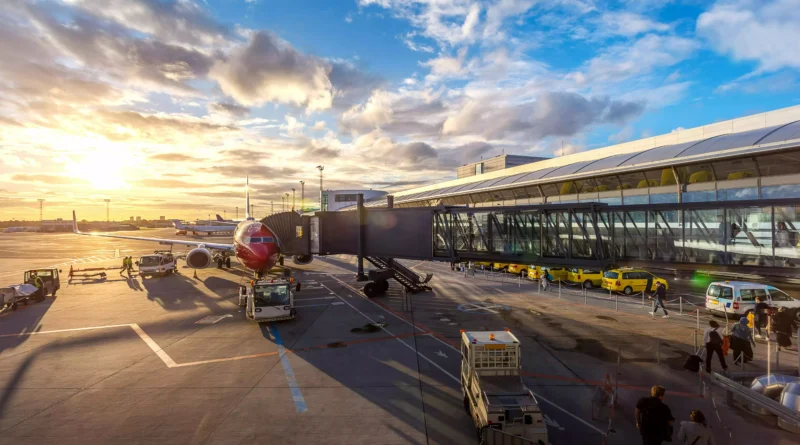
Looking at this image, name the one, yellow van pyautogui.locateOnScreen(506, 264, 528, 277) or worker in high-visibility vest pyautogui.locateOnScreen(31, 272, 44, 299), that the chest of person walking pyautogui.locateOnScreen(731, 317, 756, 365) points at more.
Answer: the yellow van

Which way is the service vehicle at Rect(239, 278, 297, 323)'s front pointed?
toward the camera

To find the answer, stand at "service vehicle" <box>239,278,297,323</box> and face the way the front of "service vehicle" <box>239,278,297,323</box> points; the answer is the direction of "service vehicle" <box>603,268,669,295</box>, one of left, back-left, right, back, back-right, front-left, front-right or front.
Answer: left

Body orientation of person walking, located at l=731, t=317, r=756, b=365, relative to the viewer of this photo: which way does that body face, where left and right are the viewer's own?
facing away from the viewer

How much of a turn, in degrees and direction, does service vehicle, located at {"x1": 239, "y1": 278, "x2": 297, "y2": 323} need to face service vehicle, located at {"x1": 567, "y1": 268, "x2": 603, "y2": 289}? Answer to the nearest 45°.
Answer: approximately 90° to its left

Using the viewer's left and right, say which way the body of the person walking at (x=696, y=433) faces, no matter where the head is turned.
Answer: facing away from the viewer

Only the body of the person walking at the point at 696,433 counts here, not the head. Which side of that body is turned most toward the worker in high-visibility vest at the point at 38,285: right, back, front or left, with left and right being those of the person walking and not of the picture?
left

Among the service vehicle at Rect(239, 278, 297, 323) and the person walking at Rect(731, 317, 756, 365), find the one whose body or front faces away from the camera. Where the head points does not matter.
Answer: the person walking

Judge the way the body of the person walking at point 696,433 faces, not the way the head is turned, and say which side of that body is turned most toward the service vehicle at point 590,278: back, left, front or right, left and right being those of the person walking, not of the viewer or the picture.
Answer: front

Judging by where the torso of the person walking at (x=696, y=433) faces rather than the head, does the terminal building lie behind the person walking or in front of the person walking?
in front

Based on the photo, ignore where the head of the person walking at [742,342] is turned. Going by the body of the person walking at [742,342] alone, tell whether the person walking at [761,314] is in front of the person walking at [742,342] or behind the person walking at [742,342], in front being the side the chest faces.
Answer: in front

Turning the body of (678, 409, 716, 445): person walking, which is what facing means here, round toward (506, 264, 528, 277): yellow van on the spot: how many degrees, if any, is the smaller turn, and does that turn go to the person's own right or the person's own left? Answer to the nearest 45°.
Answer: approximately 45° to the person's own left

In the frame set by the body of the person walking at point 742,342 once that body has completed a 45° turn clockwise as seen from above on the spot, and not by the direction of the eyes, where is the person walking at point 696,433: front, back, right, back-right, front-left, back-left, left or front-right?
back-right

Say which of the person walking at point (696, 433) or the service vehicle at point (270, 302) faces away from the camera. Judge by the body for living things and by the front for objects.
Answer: the person walking
